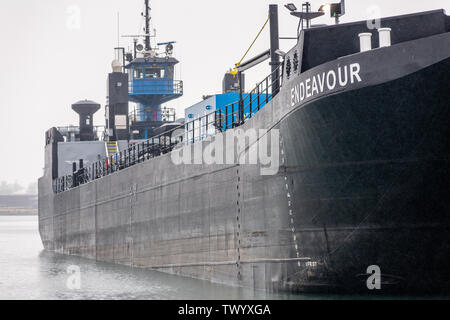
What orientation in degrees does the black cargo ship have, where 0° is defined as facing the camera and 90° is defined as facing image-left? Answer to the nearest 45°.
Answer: approximately 315°
